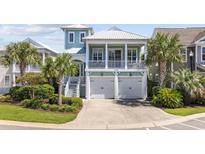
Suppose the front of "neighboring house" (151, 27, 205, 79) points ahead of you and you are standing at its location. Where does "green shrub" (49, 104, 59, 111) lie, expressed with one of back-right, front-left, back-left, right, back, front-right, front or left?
front-right

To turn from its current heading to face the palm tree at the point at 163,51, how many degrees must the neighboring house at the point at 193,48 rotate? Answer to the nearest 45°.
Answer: approximately 45° to its right

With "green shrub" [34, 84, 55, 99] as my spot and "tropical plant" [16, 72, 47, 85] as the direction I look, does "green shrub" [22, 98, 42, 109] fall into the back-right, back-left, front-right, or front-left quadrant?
back-left

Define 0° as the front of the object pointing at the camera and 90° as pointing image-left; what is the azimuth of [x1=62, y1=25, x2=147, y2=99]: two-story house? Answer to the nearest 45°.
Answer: approximately 0°

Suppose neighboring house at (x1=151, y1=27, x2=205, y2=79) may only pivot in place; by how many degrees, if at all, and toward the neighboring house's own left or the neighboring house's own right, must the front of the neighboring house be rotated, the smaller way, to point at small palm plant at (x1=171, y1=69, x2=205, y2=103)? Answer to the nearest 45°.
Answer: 0° — it already faces it

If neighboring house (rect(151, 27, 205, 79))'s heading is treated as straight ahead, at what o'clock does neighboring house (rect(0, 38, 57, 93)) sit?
neighboring house (rect(0, 38, 57, 93)) is roughly at 2 o'clock from neighboring house (rect(151, 27, 205, 79)).

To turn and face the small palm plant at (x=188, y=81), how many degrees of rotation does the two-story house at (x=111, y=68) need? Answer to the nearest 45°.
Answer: approximately 45° to its left

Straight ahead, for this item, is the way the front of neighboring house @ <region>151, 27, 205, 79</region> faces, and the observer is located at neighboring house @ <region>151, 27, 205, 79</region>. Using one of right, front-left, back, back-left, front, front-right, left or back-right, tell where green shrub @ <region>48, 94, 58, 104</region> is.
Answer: front-right

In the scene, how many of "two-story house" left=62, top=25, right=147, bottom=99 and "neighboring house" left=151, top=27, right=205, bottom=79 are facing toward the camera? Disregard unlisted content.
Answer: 2
